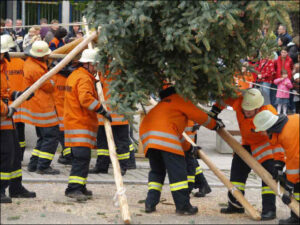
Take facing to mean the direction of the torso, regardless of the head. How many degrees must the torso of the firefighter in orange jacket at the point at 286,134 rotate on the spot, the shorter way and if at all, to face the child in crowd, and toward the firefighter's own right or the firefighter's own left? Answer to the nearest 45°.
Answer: approximately 90° to the firefighter's own right

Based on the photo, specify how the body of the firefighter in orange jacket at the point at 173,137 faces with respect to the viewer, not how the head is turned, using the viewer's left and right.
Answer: facing away from the viewer and to the right of the viewer

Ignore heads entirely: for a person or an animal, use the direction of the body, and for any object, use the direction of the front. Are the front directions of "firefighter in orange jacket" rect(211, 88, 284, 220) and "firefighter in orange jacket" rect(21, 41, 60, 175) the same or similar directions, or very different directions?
very different directions

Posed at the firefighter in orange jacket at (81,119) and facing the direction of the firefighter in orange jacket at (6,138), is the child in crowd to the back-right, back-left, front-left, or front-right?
back-right

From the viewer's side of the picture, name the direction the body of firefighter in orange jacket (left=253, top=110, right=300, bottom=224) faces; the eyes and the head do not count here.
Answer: to the viewer's left

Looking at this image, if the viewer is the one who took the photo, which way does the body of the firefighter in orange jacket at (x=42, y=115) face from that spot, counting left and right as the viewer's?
facing to the right of the viewer

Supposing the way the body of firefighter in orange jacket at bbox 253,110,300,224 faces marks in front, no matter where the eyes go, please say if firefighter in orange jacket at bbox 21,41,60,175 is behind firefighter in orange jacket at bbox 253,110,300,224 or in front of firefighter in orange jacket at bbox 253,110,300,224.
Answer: in front

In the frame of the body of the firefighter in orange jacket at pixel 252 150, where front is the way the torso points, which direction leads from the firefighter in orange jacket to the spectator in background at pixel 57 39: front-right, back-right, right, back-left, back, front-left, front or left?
right

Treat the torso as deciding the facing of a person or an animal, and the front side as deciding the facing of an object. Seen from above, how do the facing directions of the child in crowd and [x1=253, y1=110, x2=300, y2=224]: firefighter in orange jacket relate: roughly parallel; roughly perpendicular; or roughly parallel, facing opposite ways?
roughly perpendicular

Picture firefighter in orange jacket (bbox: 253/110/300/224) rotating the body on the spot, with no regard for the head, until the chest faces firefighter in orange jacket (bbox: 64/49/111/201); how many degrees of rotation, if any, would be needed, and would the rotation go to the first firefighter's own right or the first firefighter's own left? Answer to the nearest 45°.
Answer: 0° — they already face them

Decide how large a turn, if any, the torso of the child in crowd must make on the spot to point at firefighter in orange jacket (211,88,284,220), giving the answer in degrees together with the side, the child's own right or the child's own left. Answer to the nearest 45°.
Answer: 0° — they already face them

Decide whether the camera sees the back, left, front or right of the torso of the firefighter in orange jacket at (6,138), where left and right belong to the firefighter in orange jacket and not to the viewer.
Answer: right

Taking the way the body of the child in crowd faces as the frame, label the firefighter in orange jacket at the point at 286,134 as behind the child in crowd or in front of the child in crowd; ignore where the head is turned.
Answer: in front

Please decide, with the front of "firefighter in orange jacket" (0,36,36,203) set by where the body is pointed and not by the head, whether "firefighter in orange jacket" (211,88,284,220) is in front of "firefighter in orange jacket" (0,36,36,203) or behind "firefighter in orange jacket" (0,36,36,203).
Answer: in front

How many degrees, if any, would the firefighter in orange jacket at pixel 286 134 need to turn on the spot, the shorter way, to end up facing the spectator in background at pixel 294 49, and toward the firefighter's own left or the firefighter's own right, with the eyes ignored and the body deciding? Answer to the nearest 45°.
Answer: approximately 90° to the firefighter's own right
